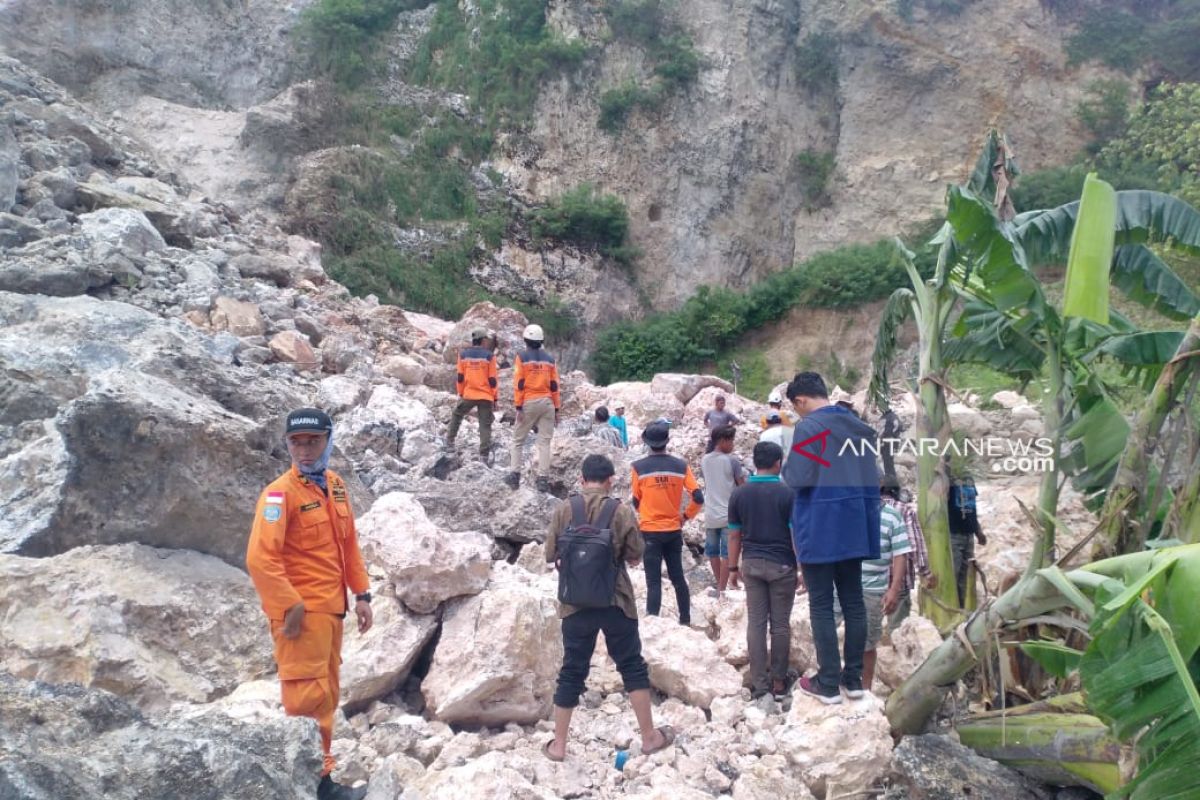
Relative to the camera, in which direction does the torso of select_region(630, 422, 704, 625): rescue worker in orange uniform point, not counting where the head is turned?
away from the camera

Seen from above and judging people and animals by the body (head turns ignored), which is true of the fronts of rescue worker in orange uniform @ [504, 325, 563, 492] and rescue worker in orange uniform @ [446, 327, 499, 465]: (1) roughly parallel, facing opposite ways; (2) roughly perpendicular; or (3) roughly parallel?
roughly parallel

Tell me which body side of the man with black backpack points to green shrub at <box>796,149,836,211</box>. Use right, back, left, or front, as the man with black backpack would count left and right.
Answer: front

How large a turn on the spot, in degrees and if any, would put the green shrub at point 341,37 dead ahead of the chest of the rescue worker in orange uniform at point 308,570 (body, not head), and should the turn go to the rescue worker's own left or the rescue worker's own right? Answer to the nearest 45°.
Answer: approximately 135° to the rescue worker's own left

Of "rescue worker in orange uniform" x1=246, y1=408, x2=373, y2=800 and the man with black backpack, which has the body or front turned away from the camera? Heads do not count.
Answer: the man with black backpack

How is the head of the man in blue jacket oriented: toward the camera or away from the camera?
away from the camera

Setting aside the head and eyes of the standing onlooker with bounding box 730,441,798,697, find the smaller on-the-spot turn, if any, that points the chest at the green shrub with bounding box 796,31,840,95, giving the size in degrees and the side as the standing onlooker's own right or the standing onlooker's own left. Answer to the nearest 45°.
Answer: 0° — they already face it

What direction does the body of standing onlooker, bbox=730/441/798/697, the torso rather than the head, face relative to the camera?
away from the camera
